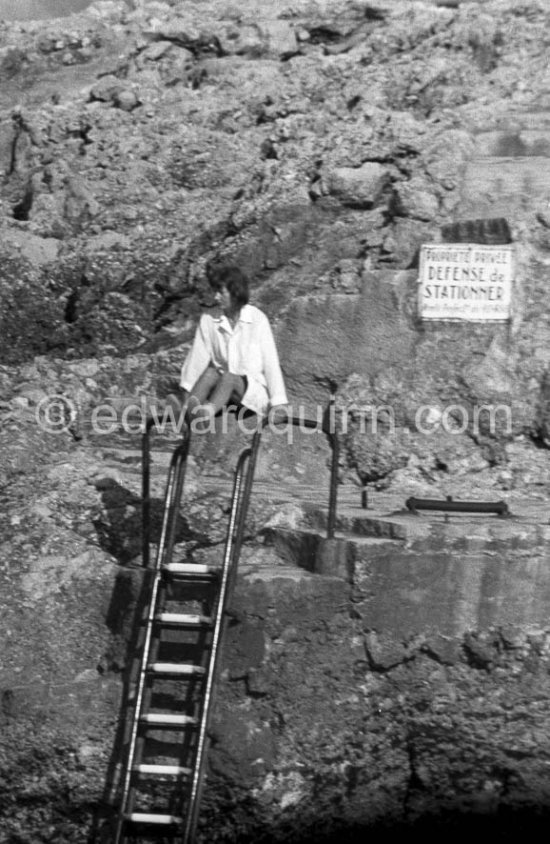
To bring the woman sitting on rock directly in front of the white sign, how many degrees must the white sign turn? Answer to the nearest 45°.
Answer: approximately 45° to its right

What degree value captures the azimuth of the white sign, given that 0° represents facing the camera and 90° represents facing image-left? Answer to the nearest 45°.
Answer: approximately 0°

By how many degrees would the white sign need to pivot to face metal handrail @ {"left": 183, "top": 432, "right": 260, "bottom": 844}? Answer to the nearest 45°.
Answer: approximately 45° to its right

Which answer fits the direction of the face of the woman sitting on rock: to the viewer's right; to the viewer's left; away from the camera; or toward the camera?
to the viewer's left
